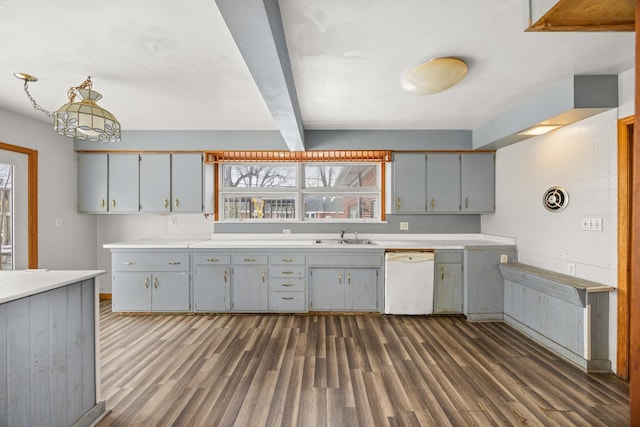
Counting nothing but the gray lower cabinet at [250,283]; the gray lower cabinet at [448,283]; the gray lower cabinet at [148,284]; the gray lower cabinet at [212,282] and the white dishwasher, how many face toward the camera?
5

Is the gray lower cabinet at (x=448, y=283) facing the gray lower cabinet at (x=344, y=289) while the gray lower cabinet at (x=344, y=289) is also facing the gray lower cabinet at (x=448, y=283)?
no

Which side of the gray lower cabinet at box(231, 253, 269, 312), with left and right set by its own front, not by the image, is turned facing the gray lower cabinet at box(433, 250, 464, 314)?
left

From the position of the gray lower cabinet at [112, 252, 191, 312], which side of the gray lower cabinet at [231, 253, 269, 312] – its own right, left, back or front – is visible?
right

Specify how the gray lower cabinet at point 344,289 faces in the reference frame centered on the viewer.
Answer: facing the viewer

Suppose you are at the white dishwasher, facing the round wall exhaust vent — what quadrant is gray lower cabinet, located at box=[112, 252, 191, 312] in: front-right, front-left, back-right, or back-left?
back-right

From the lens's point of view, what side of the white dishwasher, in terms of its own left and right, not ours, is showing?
front

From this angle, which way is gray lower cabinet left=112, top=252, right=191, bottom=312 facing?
toward the camera

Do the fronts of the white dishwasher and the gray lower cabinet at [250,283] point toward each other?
no

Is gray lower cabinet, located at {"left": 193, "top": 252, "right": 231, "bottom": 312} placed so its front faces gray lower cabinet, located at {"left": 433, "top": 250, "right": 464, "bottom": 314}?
no

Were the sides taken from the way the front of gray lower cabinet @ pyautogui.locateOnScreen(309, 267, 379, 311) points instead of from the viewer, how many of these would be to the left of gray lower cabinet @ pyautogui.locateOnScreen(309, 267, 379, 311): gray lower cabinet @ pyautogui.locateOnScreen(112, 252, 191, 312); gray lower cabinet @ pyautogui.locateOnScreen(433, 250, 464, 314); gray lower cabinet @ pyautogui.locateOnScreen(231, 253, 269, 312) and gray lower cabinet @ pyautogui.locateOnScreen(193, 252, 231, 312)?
1

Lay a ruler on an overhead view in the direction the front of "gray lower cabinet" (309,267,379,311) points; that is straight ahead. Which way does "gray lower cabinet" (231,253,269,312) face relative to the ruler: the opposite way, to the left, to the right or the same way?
the same way

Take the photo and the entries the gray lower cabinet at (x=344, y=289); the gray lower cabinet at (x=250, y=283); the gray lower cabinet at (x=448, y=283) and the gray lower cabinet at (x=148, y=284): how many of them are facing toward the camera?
4

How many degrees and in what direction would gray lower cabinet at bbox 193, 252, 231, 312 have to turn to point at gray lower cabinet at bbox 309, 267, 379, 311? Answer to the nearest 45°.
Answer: approximately 90° to its left

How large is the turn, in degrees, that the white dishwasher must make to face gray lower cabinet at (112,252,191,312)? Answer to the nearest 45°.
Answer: approximately 90° to its right

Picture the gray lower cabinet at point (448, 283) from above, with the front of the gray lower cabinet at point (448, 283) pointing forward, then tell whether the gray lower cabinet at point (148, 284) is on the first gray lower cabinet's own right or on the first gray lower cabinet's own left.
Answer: on the first gray lower cabinet's own right

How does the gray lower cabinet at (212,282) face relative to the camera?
toward the camera
